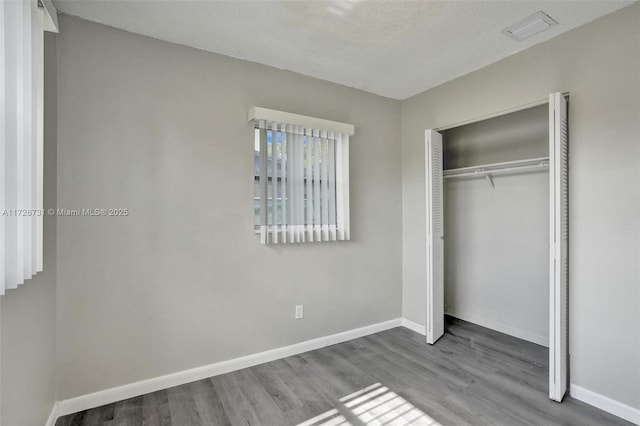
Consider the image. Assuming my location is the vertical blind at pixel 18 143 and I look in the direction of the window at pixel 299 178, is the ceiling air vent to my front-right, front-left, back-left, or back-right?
front-right

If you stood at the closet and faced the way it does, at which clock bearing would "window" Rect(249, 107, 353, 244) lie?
The window is roughly at 12 o'clock from the closet.

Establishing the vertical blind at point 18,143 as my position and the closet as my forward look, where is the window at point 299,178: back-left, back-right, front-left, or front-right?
front-left

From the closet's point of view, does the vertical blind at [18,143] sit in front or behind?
in front
